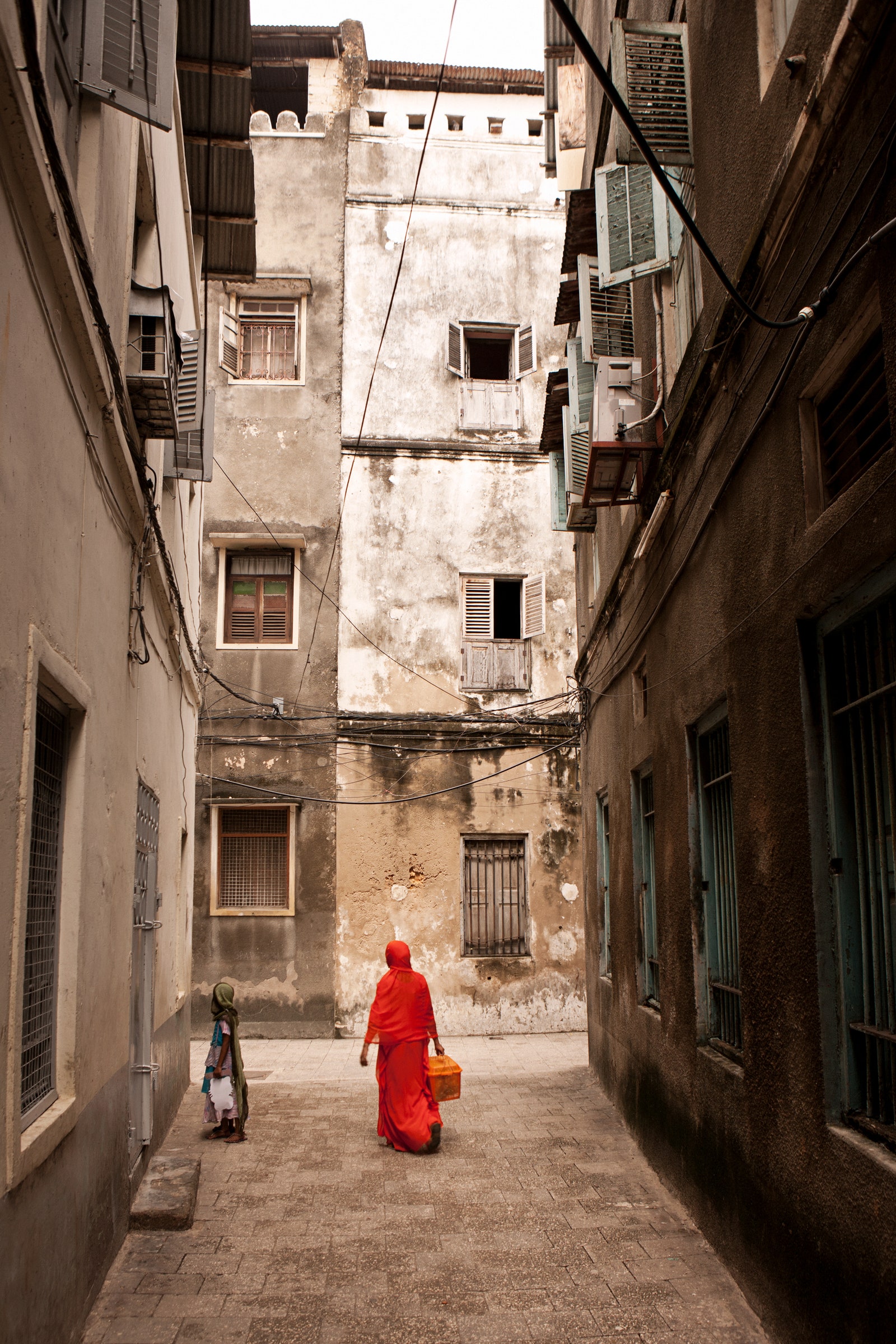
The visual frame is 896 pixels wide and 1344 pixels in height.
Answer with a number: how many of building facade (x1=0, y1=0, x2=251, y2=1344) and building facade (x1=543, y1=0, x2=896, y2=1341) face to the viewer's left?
1

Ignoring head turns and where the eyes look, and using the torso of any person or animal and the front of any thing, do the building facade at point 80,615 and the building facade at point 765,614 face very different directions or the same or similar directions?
very different directions

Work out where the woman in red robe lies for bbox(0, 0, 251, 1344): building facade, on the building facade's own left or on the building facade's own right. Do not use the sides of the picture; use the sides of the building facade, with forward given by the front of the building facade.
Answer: on the building facade's own left

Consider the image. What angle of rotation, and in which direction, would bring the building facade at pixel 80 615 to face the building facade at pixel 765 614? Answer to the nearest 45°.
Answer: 0° — it already faces it

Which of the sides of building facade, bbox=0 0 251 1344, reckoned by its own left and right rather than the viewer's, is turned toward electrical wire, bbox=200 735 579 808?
left

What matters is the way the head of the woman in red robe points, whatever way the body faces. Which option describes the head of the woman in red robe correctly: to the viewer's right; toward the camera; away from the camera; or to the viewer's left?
away from the camera

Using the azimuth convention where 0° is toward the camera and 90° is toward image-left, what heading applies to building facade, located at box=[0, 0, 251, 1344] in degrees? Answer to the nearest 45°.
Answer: approximately 270°

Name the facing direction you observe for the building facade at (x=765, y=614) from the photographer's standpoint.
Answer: facing to the left of the viewer

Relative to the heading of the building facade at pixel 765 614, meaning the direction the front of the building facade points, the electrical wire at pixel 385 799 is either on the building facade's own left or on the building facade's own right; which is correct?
on the building facade's own right

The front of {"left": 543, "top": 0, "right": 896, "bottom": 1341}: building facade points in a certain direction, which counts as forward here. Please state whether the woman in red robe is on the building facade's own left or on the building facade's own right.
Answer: on the building facade's own right

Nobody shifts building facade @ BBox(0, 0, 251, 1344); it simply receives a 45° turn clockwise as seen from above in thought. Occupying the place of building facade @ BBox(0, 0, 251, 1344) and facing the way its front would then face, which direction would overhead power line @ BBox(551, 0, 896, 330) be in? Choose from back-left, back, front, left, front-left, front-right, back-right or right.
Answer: front
